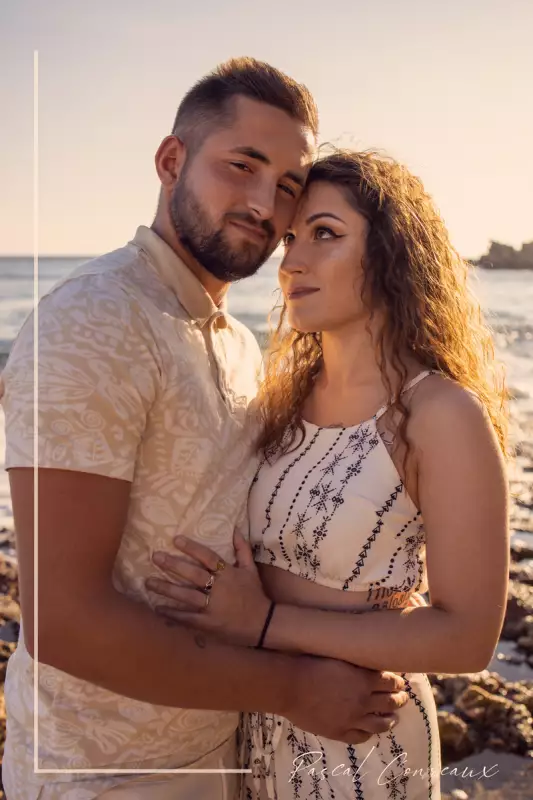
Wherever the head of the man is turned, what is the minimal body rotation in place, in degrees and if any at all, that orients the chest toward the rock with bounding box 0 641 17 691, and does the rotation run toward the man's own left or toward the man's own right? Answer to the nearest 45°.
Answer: approximately 180°

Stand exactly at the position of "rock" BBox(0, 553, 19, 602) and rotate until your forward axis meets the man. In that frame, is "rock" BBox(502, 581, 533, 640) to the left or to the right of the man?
left

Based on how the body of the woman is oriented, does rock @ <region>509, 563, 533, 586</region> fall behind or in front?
behind

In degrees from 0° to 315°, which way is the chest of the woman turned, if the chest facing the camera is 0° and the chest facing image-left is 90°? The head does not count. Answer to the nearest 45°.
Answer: approximately 45°

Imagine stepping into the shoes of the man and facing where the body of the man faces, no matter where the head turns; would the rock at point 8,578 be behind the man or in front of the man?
behind

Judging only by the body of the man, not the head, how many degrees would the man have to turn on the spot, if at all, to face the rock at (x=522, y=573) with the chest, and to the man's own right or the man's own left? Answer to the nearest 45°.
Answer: approximately 90° to the man's own left

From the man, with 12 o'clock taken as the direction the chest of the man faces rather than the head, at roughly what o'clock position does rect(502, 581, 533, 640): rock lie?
The rock is roughly at 9 o'clock from the man.

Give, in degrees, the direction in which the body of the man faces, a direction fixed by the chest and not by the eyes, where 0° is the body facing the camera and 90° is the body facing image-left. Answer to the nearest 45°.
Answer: approximately 315°
